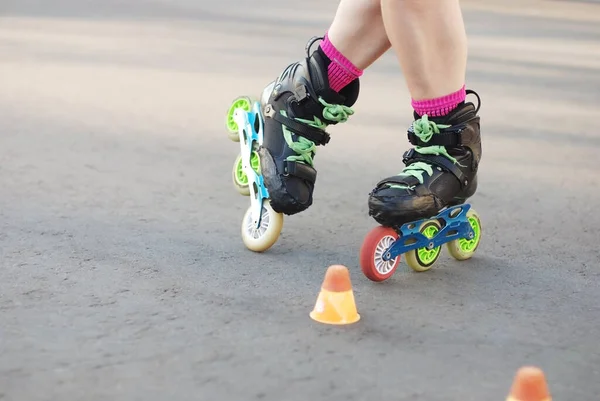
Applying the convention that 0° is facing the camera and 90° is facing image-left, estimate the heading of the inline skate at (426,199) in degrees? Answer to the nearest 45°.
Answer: approximately 45°

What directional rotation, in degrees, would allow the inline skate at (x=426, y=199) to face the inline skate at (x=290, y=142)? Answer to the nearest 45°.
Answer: approximately 45° to its right

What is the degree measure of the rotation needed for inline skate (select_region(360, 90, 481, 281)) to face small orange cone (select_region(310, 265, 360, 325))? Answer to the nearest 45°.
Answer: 0° — it already faces it

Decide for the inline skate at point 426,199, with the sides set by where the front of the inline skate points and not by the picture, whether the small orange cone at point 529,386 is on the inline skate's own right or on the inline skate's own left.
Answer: on the inline skate's own left
